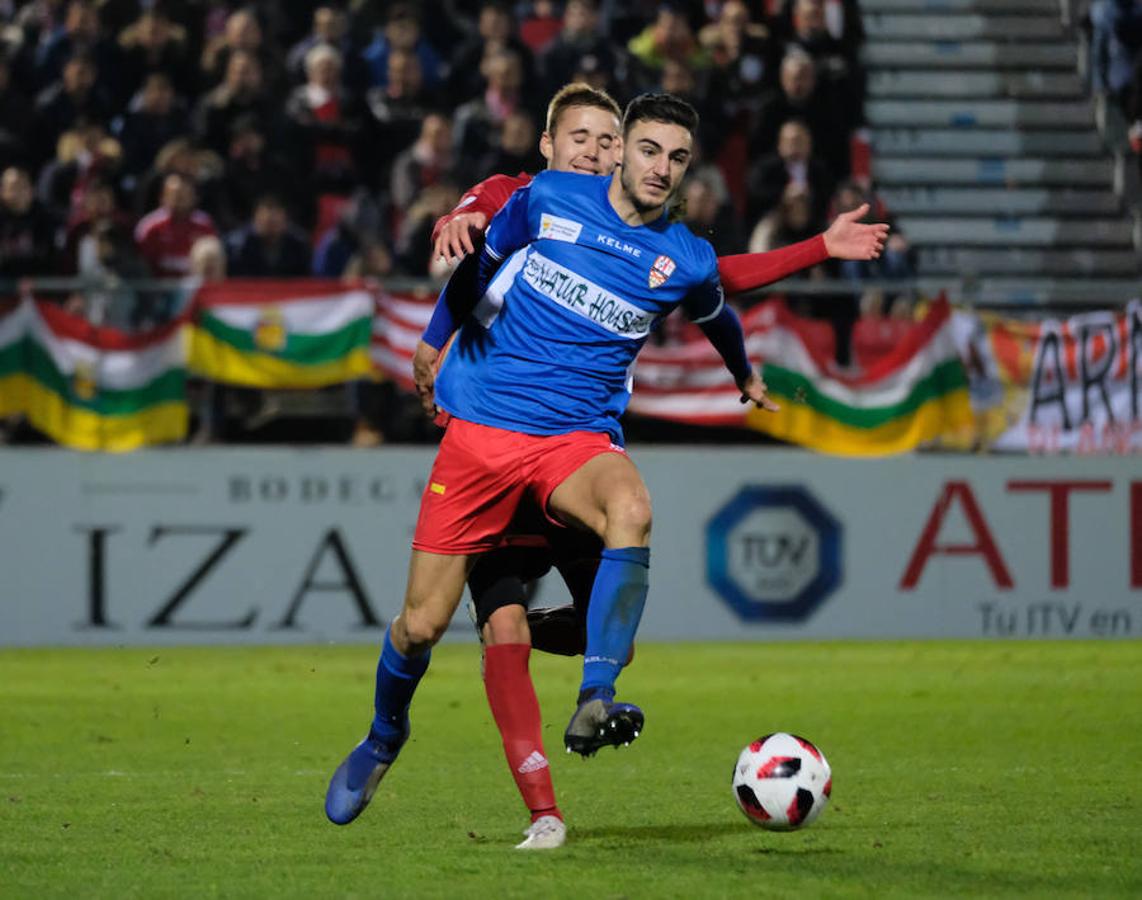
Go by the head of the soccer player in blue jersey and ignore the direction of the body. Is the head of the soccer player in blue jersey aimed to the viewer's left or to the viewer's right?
to the viewer's right

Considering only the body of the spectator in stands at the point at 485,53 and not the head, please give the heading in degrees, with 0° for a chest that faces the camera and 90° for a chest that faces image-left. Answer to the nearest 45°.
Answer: approximately 0°

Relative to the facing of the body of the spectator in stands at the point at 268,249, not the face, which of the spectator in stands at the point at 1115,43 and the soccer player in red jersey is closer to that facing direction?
the soccer player in red jersey

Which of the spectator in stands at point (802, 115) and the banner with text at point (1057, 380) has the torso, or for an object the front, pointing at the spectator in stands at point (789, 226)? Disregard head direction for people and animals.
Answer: the spectator in stands at point (802, 115)

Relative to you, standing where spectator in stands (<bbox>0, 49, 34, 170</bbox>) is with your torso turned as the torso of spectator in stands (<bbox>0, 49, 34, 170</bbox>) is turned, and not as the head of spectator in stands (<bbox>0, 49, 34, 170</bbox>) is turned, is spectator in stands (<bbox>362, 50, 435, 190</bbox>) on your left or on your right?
on your left

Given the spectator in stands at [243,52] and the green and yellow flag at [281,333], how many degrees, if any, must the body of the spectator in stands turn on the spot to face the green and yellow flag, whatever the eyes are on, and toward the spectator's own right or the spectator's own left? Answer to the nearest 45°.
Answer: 0° — they already face it

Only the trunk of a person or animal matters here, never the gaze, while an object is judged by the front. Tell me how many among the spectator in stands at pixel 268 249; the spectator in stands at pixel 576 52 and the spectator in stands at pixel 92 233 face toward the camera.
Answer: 3

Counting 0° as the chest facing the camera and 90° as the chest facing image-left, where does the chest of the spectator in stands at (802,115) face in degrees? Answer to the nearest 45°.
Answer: approximately 0°
